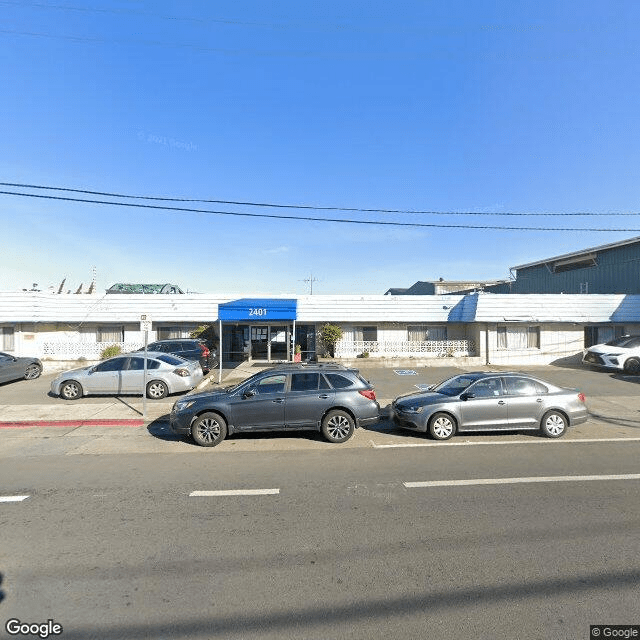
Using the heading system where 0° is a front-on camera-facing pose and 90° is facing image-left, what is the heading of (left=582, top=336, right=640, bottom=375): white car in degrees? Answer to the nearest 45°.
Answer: approximately 45°

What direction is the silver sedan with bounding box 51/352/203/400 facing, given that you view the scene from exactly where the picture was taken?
facing away from the viewer and to the left of the viewer

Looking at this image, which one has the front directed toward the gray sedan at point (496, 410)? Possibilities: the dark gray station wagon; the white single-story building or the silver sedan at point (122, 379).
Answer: the white single-story building

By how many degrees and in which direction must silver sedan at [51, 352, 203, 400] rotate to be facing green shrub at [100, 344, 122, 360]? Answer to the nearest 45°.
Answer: approximately 45° to its right

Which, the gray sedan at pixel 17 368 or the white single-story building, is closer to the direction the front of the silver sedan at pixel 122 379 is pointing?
the gray sedan

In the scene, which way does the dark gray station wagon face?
to the viewer's left

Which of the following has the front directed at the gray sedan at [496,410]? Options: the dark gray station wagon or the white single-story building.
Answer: the white single-story building

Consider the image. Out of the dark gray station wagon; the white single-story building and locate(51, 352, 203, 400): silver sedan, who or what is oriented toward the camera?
the white single-story building

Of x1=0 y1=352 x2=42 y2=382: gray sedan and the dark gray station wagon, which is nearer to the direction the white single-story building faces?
the dark gray station wagon

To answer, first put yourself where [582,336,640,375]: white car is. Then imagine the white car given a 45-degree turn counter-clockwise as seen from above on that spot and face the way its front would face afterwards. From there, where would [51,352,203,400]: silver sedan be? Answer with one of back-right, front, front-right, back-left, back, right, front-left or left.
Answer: front-right

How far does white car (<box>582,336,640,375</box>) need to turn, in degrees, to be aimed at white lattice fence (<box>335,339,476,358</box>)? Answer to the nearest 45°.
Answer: approximately 45° to its right

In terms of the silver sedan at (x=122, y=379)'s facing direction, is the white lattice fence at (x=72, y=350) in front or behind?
in front

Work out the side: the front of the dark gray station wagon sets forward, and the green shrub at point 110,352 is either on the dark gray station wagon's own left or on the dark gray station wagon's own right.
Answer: on the dark gray station wagon's own right

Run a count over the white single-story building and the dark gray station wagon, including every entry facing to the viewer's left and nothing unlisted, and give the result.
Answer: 1

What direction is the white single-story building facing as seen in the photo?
toward the camera

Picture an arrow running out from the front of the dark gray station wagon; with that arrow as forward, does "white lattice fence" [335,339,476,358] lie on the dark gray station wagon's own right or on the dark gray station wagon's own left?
on the dark gray station wagon's own right

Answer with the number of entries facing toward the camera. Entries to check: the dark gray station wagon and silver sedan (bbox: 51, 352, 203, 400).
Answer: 0
